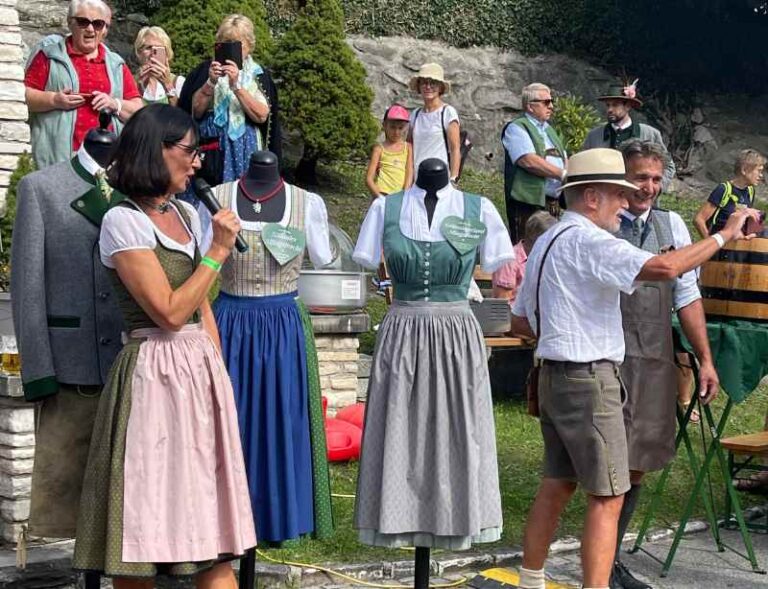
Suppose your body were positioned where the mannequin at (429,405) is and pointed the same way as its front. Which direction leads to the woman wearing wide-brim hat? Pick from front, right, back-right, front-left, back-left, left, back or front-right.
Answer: back

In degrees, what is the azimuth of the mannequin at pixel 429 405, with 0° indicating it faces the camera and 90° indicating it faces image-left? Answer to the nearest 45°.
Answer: approximately 0°

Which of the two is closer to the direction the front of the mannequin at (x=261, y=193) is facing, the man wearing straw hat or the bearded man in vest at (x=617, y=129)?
the man wearing straw hat

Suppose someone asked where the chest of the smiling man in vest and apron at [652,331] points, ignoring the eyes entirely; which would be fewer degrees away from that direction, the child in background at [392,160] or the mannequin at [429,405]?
the mannequin

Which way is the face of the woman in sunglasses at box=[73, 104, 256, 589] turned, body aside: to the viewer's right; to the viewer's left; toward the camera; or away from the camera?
to the viewer's right

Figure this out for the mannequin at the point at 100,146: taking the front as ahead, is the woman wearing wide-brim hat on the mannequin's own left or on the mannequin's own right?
on the mannequin's own left

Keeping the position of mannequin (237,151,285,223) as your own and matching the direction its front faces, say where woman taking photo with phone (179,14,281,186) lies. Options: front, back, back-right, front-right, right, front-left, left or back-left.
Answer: back

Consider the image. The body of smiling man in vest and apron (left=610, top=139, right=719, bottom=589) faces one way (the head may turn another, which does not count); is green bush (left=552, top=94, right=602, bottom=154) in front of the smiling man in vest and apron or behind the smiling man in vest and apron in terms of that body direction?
behind

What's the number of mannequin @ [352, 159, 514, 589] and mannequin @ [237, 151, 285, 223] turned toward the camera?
2

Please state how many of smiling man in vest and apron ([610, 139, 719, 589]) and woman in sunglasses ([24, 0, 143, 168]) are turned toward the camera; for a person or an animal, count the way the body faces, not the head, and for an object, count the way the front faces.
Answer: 2
